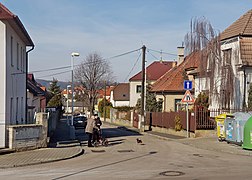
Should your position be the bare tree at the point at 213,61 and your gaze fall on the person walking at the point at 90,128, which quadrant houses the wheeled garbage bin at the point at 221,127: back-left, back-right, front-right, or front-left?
front-left

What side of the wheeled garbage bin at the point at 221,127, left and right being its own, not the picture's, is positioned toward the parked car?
right

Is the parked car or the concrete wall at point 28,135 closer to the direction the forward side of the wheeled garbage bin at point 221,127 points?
the concrete wall

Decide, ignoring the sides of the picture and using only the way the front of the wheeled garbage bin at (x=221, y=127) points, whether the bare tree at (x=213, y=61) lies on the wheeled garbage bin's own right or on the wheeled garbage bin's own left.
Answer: on the wheeled garbage bin's own right

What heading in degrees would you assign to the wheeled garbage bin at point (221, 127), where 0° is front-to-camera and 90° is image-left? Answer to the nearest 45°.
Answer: approximately 45°

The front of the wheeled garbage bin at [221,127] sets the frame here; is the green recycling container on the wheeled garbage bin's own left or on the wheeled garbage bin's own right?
on the wheeled garbage bin's own left

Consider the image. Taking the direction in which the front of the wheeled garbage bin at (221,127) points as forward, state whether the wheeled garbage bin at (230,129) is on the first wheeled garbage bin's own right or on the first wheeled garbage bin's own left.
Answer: on the first wheeled garbage bin's own left

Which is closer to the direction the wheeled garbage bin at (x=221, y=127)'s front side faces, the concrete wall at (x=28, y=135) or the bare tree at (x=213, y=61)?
the concrete wall
